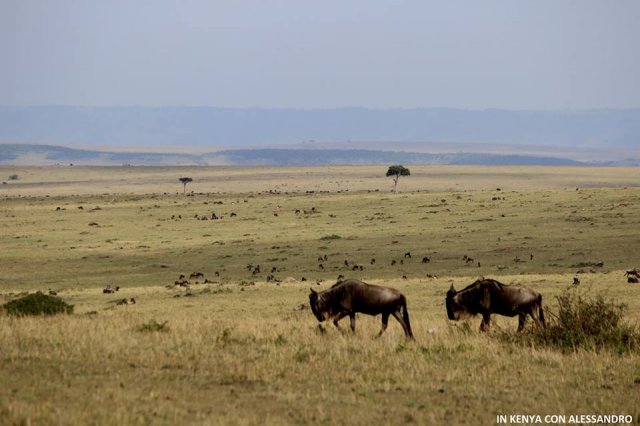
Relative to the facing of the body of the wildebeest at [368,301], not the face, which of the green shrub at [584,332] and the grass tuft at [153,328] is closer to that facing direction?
the grass tuft

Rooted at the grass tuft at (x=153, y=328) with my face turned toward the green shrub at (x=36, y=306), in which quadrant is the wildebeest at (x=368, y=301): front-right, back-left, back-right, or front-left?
back-right

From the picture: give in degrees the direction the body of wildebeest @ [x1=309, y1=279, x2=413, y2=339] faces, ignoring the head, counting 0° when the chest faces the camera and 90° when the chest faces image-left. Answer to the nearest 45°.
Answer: approximately 90°

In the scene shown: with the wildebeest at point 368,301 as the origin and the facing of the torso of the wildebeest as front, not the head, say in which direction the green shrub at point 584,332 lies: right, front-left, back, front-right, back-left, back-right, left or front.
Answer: back

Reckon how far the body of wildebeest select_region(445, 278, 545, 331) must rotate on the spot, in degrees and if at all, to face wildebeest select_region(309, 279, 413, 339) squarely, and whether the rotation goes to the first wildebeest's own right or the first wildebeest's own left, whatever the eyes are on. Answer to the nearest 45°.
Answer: approximately 45° to the first wildebeest's own left

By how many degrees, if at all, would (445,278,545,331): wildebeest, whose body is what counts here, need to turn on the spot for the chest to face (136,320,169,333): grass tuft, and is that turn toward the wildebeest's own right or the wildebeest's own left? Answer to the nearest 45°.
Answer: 0° — it already faces it

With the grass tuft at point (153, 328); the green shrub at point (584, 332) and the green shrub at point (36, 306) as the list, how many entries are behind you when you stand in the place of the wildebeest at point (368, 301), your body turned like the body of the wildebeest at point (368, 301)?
1

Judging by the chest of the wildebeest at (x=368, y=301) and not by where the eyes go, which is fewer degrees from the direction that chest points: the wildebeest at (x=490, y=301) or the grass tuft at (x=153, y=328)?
the grass tuft

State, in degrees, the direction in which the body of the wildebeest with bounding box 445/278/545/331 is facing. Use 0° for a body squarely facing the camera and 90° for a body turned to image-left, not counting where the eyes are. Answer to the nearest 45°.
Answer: approximately 90°

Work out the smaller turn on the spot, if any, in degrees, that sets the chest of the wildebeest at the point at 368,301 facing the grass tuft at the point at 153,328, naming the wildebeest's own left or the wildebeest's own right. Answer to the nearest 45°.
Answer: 0° — it already faces it

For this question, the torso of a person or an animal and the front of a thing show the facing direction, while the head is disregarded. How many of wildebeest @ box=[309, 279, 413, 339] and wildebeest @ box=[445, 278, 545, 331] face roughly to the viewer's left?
2
